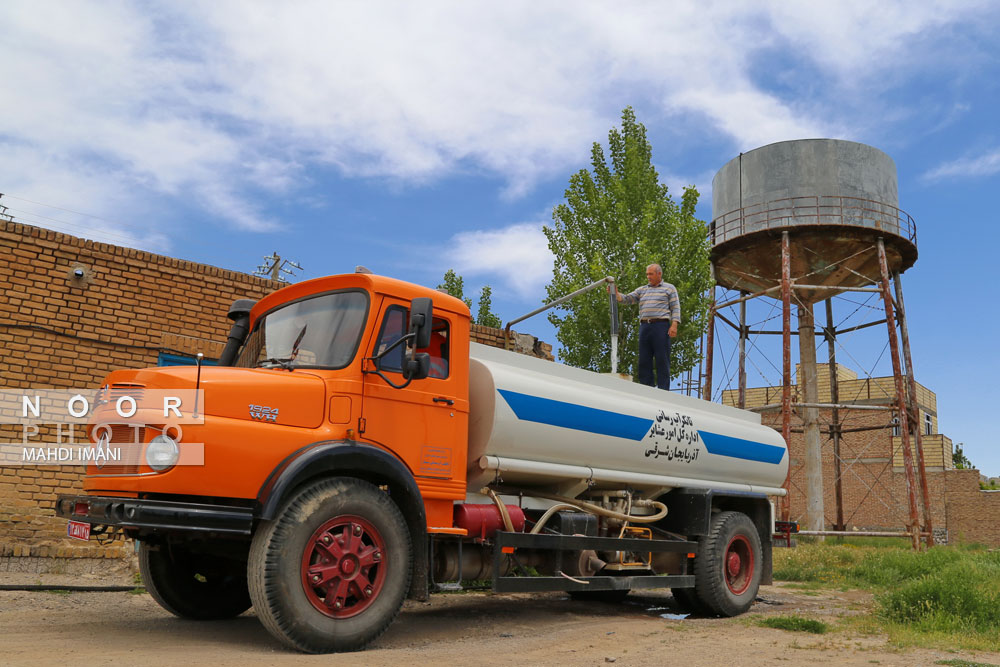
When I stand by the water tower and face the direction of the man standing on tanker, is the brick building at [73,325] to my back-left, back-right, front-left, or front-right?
front-right

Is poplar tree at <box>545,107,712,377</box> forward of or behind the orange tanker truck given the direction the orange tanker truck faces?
behind

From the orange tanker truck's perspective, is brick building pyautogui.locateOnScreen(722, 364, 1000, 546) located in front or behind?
behind

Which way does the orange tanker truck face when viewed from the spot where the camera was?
facing the viewer and to the left of the viewer

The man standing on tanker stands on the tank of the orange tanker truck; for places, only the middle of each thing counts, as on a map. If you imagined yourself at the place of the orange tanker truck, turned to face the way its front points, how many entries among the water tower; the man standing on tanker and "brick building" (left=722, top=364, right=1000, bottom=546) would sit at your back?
3

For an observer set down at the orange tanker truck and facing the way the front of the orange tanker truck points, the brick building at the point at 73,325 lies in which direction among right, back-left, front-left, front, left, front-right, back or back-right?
right

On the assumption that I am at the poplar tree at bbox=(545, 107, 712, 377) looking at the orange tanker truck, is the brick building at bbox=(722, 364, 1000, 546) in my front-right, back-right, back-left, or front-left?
back-left

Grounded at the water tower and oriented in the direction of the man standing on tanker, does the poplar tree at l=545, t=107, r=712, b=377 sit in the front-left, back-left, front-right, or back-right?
front-right

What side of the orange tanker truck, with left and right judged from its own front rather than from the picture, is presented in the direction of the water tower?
back
